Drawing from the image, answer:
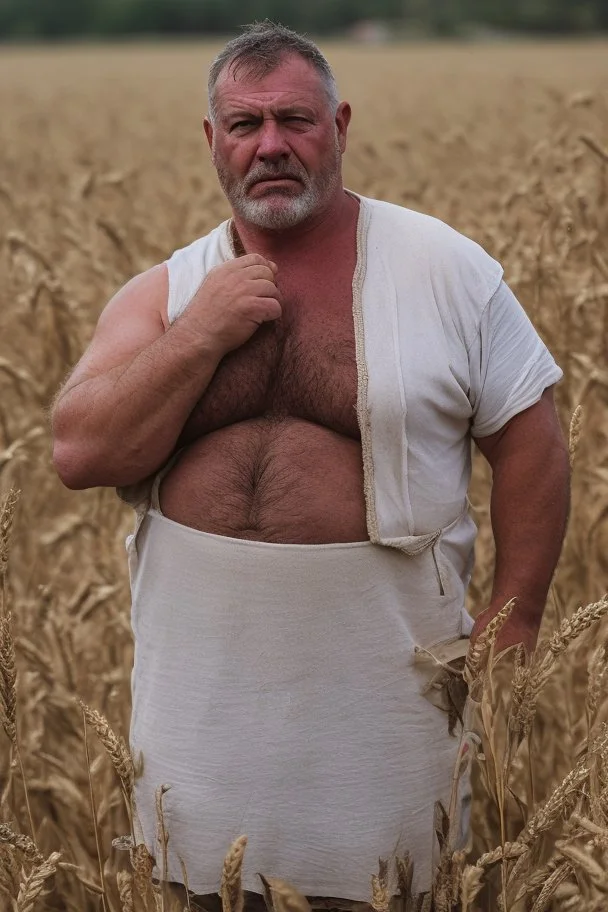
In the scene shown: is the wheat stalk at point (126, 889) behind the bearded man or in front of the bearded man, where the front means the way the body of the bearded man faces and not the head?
in front

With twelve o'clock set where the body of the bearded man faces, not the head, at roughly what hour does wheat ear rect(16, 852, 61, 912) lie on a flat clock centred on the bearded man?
The wheat ear is roughly at 1 o'clock from the bearded man.

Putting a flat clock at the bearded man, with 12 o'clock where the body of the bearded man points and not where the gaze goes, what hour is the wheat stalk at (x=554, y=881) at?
The wheat stalk is roughly at 11 o'clock from the bearded man.

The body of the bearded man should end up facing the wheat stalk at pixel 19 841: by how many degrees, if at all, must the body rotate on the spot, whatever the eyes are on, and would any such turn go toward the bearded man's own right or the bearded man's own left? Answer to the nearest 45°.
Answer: approximately 45° to the bearded man's own right

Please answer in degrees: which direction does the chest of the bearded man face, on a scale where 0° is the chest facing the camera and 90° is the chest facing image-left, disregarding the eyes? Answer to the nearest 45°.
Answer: approximately 0°
